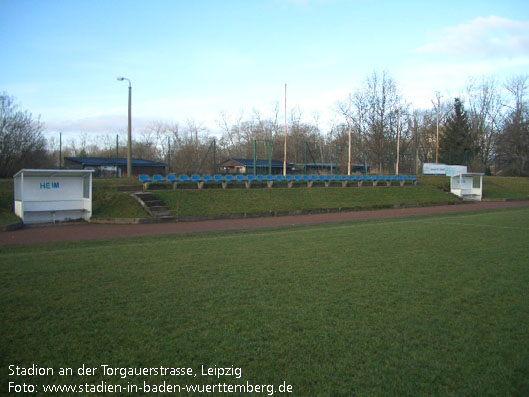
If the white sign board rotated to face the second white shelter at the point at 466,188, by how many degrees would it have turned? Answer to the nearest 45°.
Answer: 0° — it already faces it

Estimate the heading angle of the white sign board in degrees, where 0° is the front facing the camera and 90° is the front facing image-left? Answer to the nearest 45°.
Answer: approximately 0°

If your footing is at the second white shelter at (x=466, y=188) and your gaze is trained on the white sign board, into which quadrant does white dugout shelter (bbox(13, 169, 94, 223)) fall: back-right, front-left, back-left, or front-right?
back-left

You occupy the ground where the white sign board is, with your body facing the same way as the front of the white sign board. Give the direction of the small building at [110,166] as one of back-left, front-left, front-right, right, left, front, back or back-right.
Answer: front-right

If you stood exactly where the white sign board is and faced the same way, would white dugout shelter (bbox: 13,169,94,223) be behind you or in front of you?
in front

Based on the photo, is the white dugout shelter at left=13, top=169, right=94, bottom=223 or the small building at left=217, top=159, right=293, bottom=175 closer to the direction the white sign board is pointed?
the white dugout shelter

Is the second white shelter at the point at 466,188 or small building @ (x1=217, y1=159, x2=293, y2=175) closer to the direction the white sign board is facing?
the second white shelter
